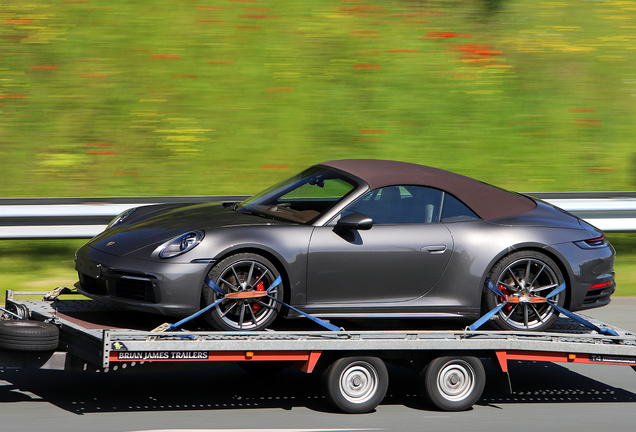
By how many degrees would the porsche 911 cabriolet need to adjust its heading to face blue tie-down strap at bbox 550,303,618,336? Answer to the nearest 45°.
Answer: approximately 180°

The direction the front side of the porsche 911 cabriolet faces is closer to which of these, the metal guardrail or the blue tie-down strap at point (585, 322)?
the metal guardrail

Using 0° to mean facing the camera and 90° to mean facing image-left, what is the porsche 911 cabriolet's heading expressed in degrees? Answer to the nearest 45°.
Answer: approximately 90°

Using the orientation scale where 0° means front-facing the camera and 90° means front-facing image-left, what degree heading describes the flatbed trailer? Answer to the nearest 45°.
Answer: approximately 90°
